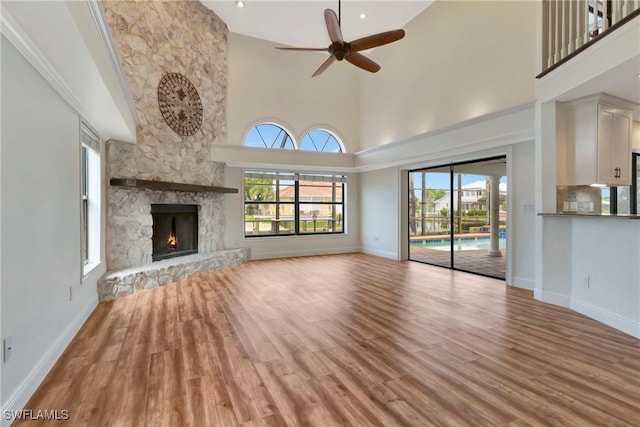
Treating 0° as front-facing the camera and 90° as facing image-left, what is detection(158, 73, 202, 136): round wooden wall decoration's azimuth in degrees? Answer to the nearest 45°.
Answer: approximately 315°

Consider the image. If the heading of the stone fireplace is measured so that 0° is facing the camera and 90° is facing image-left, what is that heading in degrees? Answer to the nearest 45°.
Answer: approximately 315°

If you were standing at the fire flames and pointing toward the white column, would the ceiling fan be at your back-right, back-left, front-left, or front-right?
front-right

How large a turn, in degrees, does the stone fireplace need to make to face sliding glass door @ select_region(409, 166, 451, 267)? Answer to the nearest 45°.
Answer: approximately 45° to its left

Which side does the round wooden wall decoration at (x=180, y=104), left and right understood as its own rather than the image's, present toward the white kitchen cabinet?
front

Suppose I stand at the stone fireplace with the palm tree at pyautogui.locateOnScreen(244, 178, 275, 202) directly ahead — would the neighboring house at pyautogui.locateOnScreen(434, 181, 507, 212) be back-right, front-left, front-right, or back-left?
front-right

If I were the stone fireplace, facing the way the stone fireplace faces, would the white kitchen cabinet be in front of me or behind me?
in front

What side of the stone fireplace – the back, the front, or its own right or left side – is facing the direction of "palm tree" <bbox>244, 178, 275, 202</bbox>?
left

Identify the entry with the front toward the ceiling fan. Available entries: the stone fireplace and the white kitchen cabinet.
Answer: the stone fireplace

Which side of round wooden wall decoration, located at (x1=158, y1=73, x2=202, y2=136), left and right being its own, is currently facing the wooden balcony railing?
front
